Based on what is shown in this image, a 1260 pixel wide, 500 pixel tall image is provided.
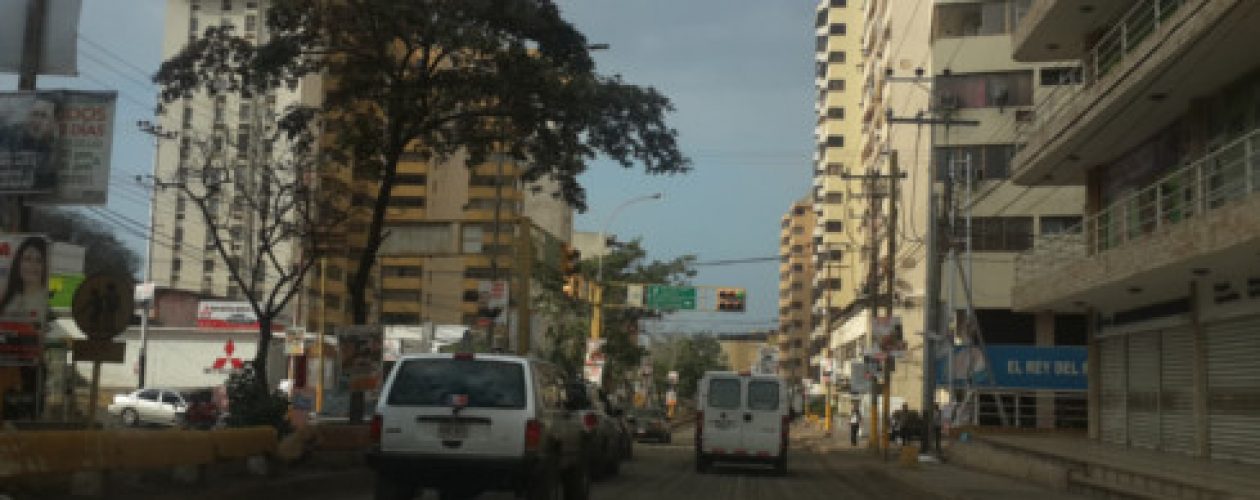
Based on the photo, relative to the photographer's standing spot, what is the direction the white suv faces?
facing away from the viewer

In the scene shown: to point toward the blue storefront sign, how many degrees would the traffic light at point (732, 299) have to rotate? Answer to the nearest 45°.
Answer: approximately 45° to its left

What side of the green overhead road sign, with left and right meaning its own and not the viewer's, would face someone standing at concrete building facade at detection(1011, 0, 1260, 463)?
front

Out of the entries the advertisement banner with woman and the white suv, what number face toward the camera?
1

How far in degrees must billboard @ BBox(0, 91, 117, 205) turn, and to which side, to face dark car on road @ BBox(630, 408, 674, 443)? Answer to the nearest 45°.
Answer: approximately 135° to its left

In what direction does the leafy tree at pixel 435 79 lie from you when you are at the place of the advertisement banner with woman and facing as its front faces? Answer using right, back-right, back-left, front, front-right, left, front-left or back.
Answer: back-left

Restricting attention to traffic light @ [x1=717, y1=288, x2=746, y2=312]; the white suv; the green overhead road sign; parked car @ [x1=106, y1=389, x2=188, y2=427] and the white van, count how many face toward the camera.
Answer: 2

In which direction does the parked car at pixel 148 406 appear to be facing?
to the viewer's left

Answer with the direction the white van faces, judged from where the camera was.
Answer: facing away from the viewer

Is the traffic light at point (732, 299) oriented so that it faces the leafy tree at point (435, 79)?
yes

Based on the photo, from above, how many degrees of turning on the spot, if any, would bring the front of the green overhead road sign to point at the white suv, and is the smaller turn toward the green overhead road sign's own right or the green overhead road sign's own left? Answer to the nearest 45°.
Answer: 0° — it already faces it

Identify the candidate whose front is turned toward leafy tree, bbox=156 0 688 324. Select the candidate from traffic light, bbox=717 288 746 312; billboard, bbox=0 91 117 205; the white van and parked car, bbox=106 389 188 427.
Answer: the traffic light

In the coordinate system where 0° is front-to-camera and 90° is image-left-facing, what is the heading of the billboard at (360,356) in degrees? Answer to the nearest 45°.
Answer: approximately 0°

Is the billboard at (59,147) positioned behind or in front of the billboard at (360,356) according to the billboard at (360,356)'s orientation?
in front
